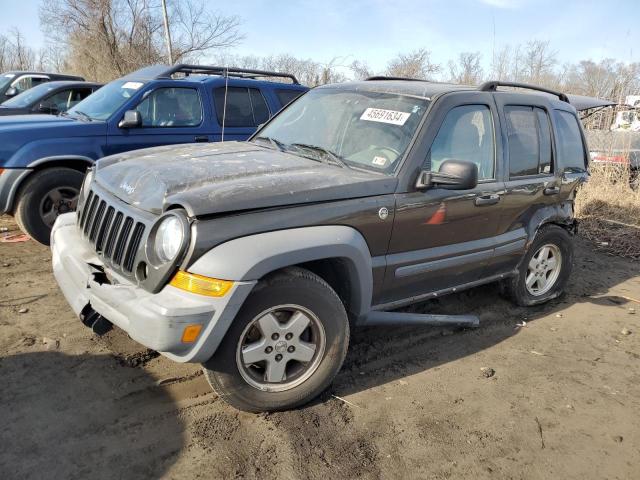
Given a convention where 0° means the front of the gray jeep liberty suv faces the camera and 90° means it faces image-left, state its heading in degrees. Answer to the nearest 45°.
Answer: approximately 45°

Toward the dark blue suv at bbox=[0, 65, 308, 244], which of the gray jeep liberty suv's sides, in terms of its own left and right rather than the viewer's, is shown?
right
